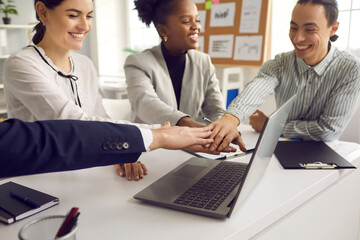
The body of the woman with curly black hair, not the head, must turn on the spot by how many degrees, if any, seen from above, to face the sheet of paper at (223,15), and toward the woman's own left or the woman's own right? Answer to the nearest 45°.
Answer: approximately 135° to the woman's own left

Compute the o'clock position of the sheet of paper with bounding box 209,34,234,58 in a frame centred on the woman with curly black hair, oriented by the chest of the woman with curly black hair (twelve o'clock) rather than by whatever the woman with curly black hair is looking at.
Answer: The sheet of paper is roughly at 8 o'clock from the woman with curly black hair.

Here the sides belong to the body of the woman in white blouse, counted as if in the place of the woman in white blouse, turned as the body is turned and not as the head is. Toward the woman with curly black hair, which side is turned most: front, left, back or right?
left

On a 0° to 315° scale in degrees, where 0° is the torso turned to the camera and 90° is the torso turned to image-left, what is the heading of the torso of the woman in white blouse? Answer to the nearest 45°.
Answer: approximately 315°

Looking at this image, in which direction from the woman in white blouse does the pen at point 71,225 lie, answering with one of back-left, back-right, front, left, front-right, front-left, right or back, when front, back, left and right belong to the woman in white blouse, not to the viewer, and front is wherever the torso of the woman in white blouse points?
front-right

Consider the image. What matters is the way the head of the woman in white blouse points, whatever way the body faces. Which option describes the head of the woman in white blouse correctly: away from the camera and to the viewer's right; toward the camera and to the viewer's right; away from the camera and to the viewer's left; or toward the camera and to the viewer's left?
toward the camera and to the viewer's right

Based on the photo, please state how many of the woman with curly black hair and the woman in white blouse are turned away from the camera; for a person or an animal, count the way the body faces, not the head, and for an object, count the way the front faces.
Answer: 0

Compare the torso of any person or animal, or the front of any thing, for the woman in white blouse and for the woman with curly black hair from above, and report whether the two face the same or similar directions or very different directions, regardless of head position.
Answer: same or similar directions

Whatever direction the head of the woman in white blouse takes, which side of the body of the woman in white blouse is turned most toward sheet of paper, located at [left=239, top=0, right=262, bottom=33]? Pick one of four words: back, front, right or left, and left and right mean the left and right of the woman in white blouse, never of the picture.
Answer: left
